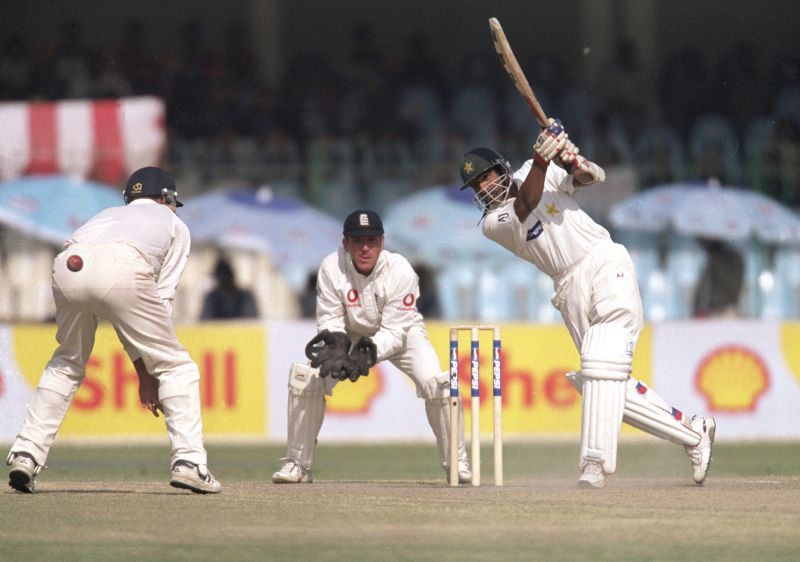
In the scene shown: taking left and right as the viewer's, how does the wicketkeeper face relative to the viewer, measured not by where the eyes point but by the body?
facing the viewer

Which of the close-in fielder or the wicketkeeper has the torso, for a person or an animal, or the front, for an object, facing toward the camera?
the wicketkeeper

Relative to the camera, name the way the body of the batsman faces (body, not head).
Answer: toward the camera

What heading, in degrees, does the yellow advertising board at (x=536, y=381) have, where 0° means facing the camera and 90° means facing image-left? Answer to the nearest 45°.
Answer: approximately 0°

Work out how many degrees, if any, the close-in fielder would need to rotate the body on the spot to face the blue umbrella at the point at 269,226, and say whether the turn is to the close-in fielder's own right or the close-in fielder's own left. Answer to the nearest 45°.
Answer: approximately 45° to the close-in fielder's own left

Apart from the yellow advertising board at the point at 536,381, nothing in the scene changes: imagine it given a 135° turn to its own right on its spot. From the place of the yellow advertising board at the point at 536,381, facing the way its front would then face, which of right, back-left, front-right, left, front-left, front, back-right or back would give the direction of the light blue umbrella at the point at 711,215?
right

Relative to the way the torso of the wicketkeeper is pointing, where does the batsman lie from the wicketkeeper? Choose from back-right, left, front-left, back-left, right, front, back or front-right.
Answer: front-left

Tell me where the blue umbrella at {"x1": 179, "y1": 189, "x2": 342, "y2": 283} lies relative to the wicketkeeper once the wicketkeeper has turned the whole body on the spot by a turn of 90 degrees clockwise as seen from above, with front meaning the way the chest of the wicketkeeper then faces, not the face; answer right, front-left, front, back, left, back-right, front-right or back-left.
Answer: right

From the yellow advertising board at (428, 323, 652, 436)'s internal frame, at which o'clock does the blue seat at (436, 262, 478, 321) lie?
The blue seat is roughly at 5 o'clock from the yellow advertising board.

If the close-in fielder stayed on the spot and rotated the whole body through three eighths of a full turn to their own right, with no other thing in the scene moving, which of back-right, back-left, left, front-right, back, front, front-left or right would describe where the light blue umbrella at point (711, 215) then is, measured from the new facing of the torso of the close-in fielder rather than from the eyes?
back-left

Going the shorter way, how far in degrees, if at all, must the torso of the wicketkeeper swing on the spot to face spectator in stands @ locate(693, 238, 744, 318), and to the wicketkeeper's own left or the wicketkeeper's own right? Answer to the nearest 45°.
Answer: approximately 135° to the wicketkeeper's own left

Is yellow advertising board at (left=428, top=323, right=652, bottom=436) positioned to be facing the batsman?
yes

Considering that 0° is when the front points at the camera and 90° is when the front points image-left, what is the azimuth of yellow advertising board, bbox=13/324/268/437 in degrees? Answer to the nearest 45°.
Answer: approximately 0°

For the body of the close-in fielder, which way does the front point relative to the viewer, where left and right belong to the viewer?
facing away from the viewer and to the right of the viewer

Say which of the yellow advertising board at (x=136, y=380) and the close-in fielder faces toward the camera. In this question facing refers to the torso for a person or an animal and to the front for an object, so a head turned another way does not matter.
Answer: the yellow advertising board
